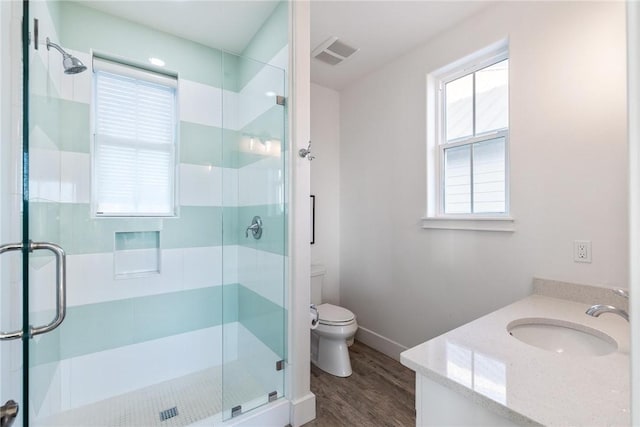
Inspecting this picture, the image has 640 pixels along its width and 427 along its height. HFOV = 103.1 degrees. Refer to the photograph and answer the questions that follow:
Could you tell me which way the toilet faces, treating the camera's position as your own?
facing the viewer and to the right of the viewer

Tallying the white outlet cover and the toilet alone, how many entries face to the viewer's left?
0

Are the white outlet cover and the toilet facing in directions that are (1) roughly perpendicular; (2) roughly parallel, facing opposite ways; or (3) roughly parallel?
roughly perpendicular

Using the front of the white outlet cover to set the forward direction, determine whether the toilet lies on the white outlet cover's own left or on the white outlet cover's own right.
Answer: on the white outlet cover's own right

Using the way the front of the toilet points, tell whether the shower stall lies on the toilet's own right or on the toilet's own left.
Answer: on the toilet's own right

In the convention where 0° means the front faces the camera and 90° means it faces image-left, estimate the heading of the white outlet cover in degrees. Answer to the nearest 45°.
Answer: approximately 0°
